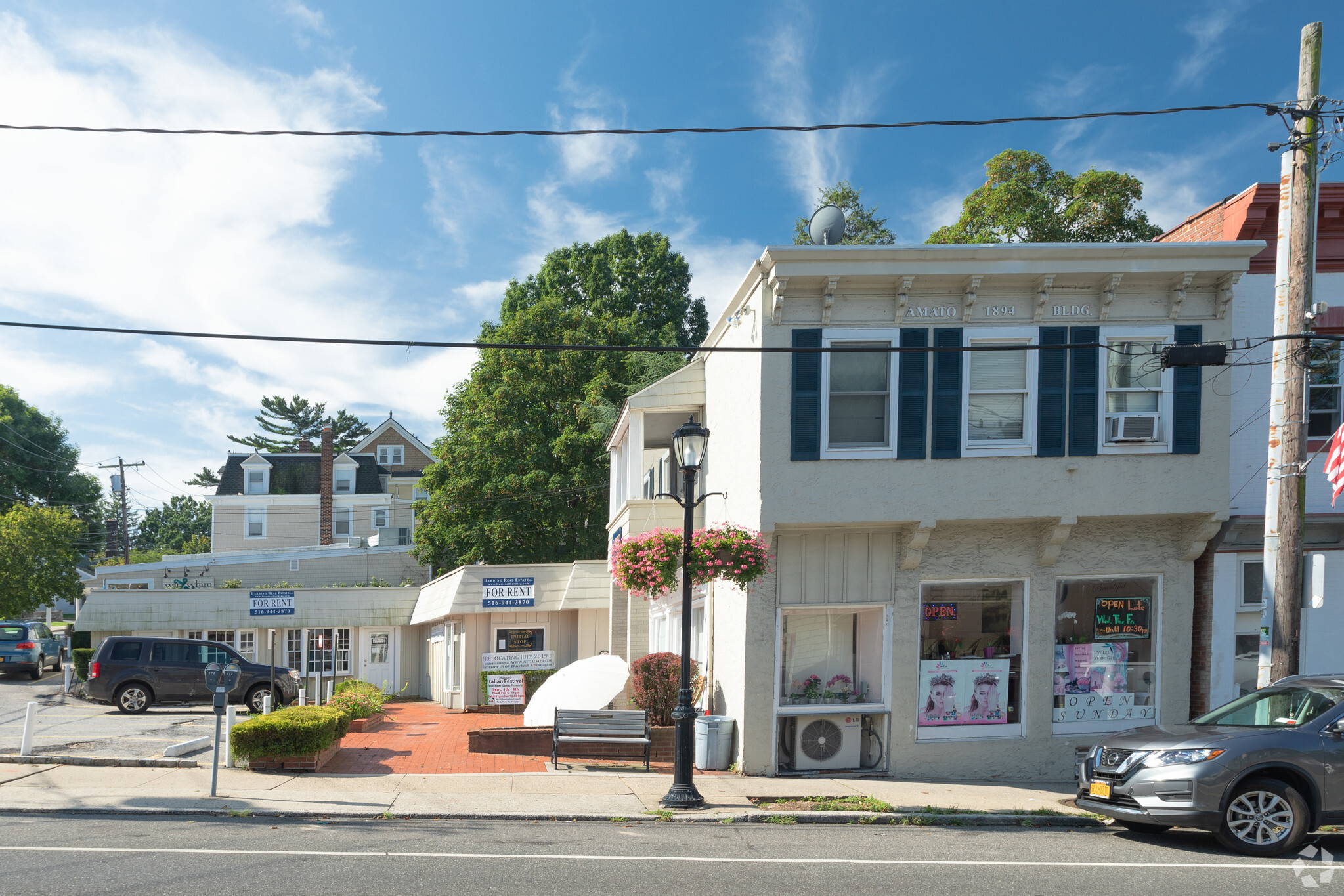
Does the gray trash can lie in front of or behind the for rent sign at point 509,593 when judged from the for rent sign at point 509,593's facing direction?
in front

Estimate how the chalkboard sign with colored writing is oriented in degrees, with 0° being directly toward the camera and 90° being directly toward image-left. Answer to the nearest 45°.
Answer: approximately 0°

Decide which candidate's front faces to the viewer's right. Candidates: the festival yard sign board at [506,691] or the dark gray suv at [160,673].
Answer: the dark gray suv

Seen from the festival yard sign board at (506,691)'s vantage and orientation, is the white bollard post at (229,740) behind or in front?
in front

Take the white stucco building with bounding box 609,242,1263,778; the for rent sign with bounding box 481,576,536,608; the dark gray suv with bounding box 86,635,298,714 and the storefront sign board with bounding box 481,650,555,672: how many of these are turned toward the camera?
3

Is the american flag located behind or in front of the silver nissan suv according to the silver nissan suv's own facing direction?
behind

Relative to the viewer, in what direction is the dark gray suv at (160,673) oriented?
to the viewer's right
